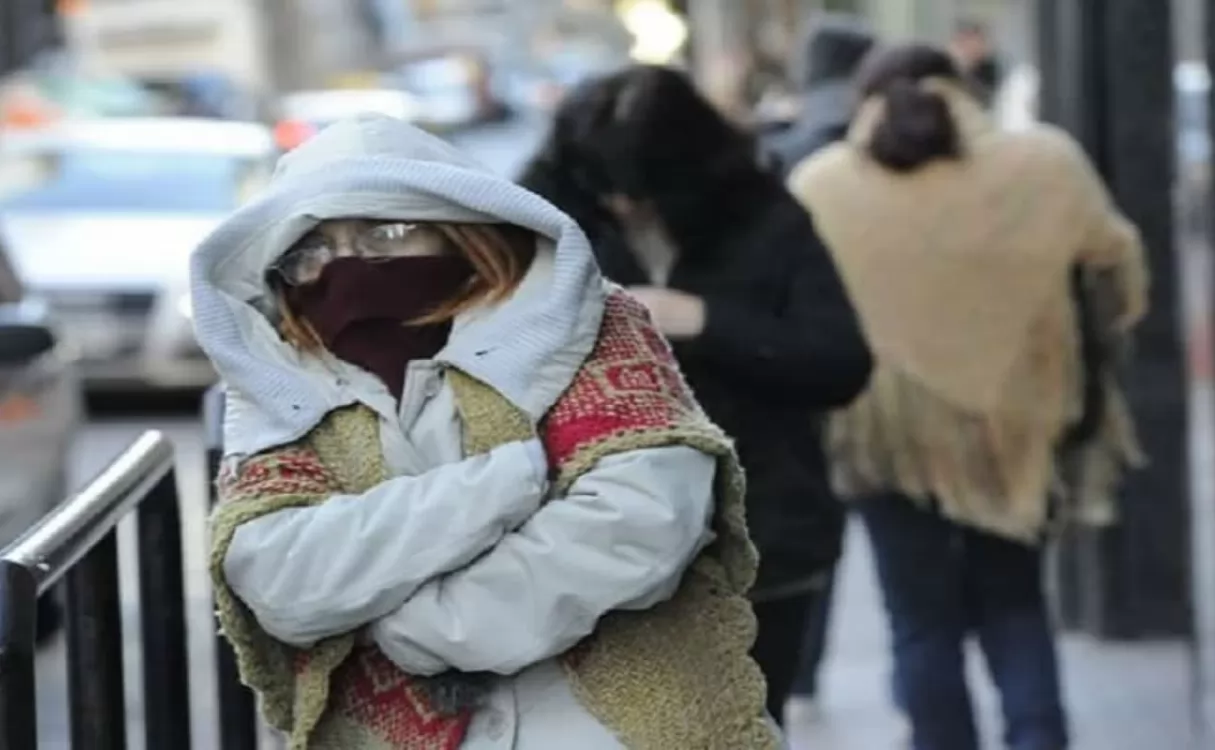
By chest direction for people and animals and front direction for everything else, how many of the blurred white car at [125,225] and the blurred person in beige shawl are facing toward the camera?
1

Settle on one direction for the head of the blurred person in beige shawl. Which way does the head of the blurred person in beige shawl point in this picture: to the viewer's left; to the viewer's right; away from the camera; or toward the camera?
away from the camera

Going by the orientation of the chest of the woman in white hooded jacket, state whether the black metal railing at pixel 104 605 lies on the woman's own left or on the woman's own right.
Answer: on the woman's own right

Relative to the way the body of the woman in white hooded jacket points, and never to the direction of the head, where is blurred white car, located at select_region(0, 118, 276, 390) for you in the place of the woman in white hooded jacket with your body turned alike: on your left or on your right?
on your right

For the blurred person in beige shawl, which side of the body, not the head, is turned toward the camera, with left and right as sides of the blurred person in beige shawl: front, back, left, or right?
back

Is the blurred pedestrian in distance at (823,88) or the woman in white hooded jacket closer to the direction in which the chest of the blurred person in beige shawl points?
the blurred pedestrian in distance

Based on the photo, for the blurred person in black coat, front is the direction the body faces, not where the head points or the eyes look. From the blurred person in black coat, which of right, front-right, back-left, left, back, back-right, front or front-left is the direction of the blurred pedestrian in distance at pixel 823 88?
back-right

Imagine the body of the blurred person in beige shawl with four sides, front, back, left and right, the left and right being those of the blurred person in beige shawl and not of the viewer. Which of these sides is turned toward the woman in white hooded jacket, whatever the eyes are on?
back

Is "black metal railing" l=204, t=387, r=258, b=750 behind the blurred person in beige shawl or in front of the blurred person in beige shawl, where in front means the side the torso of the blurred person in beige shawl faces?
behind

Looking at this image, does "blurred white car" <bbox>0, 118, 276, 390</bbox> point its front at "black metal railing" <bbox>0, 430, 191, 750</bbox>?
yes

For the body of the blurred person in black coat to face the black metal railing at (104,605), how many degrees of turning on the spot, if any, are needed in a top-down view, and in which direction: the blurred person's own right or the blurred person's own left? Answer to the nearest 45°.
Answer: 0° — they already face it
